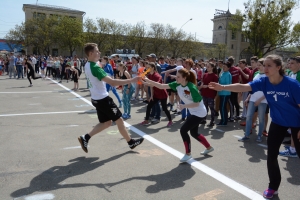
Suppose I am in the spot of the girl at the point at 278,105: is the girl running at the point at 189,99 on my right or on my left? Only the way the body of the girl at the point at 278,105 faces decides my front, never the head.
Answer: on my right

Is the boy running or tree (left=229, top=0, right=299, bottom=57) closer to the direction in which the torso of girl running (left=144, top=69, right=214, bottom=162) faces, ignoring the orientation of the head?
the boy running

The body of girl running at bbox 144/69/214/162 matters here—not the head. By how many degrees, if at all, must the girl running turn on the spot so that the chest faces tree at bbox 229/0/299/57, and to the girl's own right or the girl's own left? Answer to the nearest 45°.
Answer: approximately 135° to the girl's own right

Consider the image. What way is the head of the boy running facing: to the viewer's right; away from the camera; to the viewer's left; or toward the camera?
to the viewer's right

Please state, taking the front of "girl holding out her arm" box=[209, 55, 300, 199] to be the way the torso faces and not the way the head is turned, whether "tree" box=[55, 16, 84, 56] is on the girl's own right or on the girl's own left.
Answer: on the girl's own right

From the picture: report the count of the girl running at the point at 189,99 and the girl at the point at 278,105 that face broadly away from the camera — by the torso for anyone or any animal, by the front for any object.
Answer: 0

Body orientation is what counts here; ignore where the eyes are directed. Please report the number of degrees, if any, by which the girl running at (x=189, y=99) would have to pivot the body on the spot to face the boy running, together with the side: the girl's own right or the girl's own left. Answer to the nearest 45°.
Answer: approximately 45° to the girl's own right

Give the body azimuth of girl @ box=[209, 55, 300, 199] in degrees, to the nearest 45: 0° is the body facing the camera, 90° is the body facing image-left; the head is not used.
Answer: approximately 45°

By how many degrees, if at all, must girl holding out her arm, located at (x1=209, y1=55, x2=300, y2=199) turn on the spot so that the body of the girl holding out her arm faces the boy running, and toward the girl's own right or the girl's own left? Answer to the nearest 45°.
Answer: approximately 45° to the girl's own right
